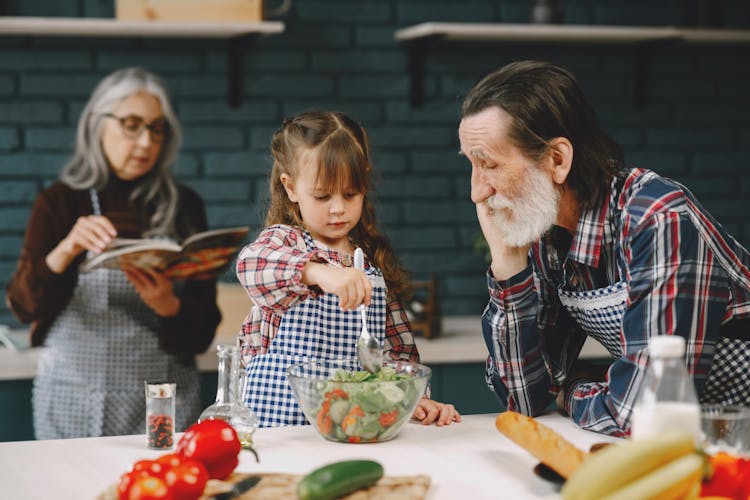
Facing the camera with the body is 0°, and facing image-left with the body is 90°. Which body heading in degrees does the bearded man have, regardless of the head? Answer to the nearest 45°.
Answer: approximately 45°

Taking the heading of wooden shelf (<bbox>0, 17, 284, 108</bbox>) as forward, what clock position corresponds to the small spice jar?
The small spice jar is roughly at 12 o'clock from the wooden shelf.

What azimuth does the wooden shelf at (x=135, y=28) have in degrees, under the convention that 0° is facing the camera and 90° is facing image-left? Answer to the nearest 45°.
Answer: approximately 0°

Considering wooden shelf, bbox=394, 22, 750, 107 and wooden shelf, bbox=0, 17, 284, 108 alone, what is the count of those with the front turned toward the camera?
2

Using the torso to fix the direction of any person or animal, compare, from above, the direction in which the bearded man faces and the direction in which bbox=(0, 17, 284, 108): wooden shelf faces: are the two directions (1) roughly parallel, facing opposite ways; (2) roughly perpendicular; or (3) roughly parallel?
roughly perpendicular

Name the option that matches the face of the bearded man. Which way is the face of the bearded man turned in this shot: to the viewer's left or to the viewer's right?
to the viewer's left

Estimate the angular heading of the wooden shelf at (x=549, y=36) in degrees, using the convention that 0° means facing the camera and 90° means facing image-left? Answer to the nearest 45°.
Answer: approximately 0°

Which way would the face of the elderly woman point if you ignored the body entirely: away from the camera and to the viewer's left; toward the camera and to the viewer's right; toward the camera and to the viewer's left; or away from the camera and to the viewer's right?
toward the camera and to the viewer's right

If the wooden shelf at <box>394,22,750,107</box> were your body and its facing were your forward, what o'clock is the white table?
The white table is roughly at 12 o'clock from the wooden shelf.

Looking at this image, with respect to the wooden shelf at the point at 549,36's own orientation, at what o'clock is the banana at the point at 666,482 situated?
The banana is roughly at 12 o'clock from the wooden shelf.
